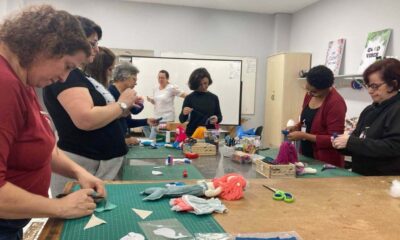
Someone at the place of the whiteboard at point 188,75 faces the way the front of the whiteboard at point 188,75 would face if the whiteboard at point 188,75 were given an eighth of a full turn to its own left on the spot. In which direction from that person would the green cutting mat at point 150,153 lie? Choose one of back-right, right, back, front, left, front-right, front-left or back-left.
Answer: front-right

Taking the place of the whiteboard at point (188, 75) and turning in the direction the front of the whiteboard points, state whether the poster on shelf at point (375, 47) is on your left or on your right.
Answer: on your left

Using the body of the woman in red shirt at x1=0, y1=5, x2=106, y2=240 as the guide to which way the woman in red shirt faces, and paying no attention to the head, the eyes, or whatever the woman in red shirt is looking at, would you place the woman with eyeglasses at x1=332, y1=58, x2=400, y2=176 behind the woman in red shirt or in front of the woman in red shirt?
in front

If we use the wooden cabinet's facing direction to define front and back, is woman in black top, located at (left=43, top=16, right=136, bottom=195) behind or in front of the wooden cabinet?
in front

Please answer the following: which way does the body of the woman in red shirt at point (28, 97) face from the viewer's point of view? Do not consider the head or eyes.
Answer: to the viewer's right

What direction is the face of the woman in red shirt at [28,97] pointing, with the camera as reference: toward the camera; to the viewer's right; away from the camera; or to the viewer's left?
to the viewer's right

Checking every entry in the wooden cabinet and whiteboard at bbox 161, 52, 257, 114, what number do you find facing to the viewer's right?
0

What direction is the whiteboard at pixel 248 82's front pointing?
toward the camera

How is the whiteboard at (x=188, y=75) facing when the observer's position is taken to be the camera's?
facing the viewer

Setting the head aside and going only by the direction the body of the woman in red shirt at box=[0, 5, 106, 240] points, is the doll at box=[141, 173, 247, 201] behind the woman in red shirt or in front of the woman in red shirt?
in front

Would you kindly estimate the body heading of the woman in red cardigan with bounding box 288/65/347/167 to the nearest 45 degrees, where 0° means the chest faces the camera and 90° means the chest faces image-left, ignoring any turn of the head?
approximately 45°

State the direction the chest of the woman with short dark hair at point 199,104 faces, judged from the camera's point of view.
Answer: toward the camera
